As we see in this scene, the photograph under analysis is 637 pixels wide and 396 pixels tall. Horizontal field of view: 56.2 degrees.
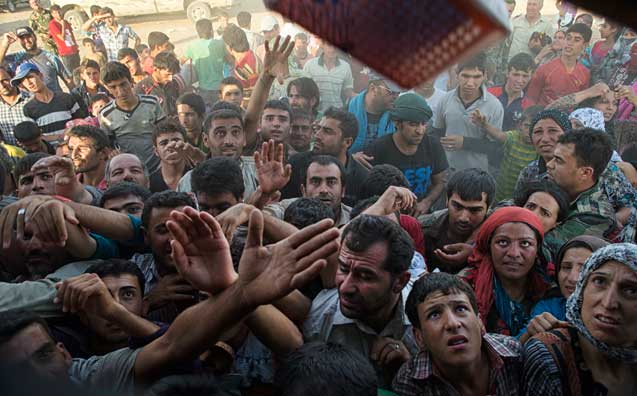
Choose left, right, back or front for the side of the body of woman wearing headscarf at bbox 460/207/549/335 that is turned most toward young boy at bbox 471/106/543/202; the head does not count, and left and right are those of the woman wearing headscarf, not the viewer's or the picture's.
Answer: back

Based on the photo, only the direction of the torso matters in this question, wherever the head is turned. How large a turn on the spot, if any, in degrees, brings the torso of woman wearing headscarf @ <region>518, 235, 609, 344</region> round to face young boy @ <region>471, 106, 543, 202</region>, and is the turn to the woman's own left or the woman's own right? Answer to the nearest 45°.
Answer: approximately 180°

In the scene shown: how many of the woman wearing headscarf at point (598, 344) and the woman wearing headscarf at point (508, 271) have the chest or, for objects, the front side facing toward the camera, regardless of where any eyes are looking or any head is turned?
2

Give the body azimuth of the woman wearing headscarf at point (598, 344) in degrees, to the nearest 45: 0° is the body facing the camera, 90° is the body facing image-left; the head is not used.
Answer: approximately 0°

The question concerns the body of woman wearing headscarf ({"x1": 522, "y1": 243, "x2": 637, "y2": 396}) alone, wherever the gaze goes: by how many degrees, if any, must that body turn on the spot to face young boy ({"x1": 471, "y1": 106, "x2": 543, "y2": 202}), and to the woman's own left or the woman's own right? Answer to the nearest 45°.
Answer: approximately 180°

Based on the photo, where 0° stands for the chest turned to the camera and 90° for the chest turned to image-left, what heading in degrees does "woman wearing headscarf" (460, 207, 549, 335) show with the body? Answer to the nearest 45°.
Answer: approximately 0°

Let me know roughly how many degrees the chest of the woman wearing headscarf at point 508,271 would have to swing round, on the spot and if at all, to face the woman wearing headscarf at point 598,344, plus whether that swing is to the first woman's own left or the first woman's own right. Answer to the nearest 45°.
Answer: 0° — they already face them
